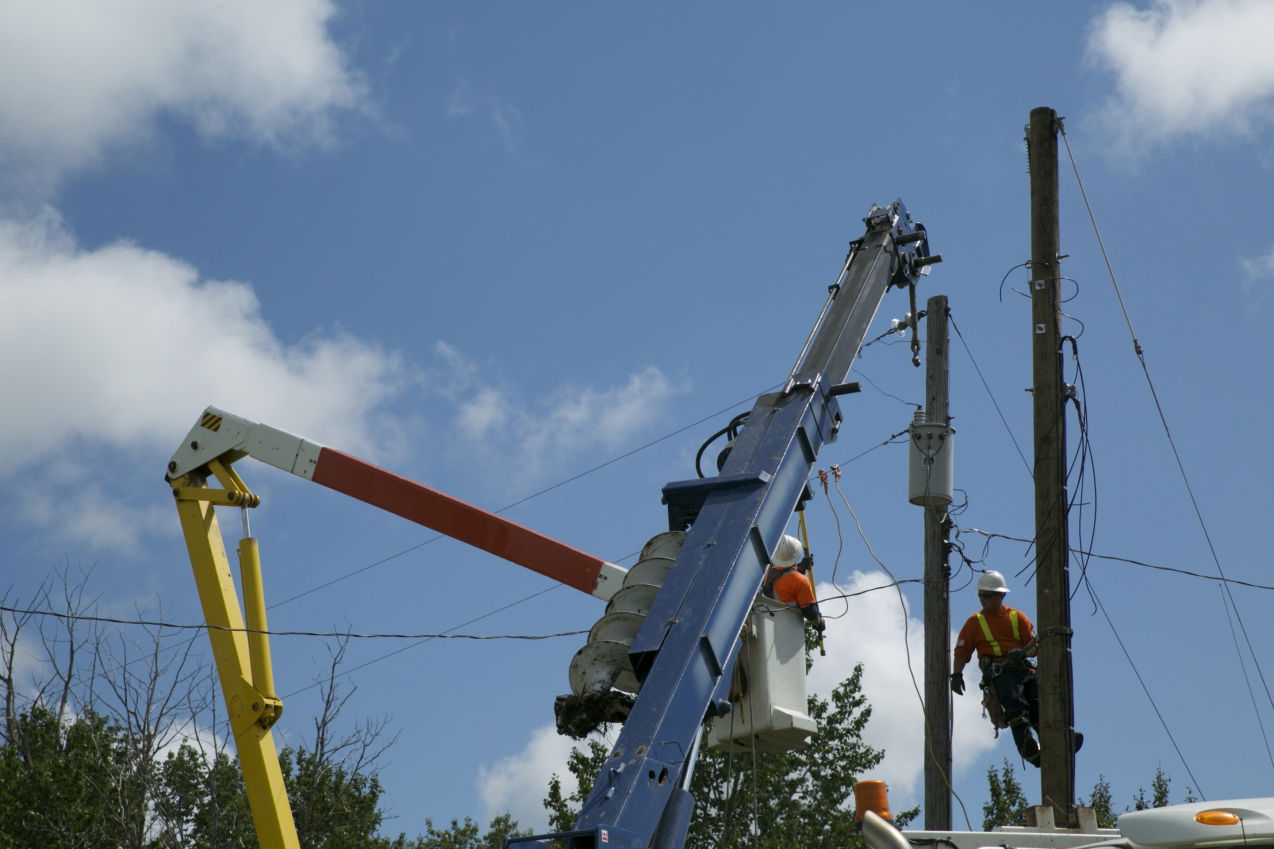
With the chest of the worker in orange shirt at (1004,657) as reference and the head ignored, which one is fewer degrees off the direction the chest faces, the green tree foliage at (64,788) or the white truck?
the white truck

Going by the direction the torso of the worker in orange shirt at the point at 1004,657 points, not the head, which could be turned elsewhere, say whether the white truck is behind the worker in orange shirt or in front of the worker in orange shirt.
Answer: in front

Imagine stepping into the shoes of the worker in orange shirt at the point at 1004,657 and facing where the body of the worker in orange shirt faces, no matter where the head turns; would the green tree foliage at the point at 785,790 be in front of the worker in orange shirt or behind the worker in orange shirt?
behind

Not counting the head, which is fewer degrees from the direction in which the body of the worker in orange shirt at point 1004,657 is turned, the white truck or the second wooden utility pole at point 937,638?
the white truck

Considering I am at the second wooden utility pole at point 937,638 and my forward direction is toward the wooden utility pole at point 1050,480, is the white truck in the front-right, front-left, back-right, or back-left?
front-right

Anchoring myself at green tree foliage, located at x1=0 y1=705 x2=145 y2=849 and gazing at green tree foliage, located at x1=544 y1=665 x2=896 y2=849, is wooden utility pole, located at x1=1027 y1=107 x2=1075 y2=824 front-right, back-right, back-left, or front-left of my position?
front-right

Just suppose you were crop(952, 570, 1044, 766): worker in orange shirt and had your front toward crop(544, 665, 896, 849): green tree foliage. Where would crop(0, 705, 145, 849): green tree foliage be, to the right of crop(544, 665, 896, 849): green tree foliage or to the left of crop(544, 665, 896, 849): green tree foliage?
left

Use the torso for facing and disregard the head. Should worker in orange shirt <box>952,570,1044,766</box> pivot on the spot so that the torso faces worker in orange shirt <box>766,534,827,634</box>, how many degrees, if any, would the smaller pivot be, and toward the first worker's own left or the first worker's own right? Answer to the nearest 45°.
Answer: approximately 45° to the first worker's own right

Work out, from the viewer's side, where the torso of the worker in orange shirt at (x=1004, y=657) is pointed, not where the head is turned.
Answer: toward the camera
